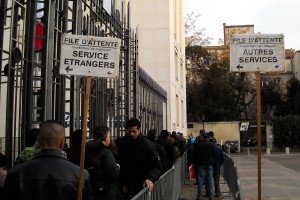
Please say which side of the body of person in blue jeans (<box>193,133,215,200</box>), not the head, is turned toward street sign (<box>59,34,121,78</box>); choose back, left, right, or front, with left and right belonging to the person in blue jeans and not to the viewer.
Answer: back

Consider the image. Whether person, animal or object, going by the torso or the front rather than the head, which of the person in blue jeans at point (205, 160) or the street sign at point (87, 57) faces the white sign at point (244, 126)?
the person in blue jeans

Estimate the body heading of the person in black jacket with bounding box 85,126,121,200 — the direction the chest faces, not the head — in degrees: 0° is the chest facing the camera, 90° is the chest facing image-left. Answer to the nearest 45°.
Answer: approximately 225°

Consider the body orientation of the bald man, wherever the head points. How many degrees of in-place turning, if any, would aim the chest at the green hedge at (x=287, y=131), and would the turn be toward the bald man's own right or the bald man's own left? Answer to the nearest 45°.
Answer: approximately 45° to the bald man's own right

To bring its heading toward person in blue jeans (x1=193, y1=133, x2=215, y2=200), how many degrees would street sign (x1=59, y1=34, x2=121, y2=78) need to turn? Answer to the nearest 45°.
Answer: approximately 135° to its left

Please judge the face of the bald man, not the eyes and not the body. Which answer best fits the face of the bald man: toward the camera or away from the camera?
away from the camera

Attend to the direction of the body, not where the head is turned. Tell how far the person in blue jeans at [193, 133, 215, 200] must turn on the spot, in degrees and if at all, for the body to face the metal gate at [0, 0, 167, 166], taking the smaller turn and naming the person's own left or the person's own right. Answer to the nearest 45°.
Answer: approximately 135° to the person's own left

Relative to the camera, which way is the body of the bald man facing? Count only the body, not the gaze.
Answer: away from the camera

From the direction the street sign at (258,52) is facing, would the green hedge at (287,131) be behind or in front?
behind

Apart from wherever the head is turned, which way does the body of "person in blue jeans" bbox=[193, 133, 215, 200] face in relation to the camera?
away from the camera

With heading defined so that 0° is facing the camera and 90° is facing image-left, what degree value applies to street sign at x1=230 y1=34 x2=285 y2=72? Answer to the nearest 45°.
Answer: approximately 0°
